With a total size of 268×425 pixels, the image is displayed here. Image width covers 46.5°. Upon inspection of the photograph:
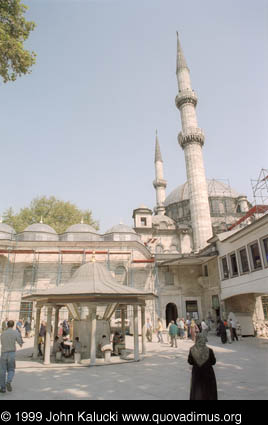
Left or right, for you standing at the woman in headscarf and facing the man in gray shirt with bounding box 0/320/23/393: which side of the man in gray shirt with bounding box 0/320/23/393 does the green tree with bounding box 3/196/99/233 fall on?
right

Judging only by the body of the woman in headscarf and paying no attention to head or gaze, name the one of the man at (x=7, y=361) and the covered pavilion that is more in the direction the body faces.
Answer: the covered pavilion

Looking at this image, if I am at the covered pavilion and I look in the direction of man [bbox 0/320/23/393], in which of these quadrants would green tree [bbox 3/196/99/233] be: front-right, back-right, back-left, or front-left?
back-right

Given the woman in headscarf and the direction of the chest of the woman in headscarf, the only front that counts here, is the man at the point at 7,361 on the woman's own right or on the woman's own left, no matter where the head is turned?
on the woman's own left

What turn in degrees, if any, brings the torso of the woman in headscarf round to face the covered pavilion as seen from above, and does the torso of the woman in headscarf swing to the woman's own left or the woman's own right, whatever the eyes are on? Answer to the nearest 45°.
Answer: approximately 45° to the woman's own left

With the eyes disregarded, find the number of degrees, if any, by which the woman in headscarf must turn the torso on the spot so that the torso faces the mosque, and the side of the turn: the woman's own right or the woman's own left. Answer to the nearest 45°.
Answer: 0° — they already face it

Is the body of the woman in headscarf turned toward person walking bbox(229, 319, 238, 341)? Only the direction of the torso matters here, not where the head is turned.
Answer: yes

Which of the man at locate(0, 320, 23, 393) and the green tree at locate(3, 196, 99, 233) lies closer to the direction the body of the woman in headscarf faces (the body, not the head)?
the green tree

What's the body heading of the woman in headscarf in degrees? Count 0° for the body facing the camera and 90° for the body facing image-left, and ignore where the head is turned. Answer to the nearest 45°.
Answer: approximately 180°
